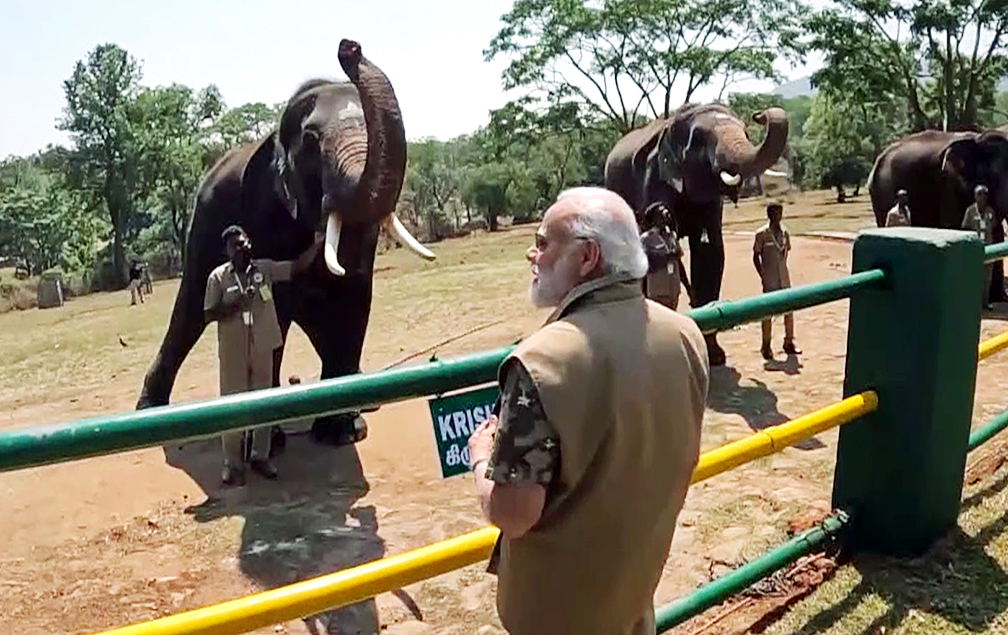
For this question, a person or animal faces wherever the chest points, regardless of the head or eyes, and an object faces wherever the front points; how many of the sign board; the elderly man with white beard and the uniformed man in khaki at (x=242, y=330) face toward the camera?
2

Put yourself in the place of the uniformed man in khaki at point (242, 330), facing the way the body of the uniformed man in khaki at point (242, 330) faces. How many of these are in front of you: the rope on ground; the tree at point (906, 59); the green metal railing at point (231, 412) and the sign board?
2

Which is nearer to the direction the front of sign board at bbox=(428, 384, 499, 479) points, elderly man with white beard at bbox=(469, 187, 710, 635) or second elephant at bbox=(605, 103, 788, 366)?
the elderly man with white beard

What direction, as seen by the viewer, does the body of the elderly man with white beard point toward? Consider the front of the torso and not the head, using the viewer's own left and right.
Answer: facing away from the viewer and to the left of the viewer

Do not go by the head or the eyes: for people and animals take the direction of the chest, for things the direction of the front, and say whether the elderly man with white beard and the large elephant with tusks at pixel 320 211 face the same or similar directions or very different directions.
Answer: very different directions

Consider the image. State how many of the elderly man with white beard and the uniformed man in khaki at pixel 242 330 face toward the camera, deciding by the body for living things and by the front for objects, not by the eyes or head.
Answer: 1

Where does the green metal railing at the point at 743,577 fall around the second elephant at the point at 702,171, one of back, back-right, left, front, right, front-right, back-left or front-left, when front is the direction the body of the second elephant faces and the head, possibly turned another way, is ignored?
front-right

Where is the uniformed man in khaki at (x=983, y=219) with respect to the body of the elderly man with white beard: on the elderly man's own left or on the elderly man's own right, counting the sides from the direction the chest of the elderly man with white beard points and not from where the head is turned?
on the elderly man's own right
